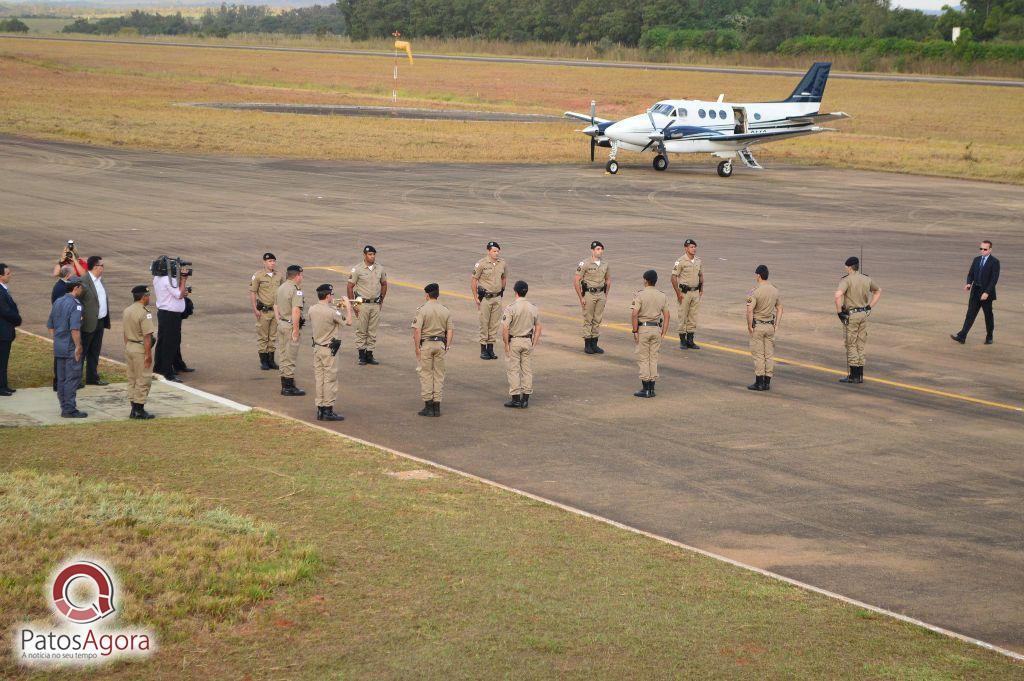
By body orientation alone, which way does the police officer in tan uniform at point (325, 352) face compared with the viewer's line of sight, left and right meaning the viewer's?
facing away from the viewer and to the right of the viewer

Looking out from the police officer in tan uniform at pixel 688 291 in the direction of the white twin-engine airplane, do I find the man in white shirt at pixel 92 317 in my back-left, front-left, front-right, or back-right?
back-left

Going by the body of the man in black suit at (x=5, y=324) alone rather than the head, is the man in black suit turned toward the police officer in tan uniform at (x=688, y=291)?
yes

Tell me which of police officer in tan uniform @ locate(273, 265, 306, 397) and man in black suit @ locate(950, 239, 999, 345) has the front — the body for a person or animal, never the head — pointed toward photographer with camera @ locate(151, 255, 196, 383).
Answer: the man in black suit

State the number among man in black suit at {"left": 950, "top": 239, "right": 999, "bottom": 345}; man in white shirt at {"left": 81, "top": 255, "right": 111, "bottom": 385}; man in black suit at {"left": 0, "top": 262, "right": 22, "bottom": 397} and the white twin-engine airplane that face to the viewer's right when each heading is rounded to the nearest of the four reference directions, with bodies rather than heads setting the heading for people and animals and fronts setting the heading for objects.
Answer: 2

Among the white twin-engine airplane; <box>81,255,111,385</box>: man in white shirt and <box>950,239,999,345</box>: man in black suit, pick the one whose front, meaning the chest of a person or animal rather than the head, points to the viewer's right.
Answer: the man in white shirt

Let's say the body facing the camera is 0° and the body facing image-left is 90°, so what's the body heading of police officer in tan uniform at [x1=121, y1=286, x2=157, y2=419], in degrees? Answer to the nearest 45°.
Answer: approximately 225°

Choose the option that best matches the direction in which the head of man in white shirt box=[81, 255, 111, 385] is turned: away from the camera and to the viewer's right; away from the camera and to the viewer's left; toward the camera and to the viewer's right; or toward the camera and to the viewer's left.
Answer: toward the camera and to the viewer's right

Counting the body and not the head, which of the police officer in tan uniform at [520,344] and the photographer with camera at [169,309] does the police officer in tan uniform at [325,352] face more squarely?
the police officer in tan uniform

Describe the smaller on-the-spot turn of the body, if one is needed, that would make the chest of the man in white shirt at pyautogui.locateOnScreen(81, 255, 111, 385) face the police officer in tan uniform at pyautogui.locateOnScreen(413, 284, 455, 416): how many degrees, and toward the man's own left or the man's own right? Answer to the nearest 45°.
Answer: approximately 45° to the man's own right
